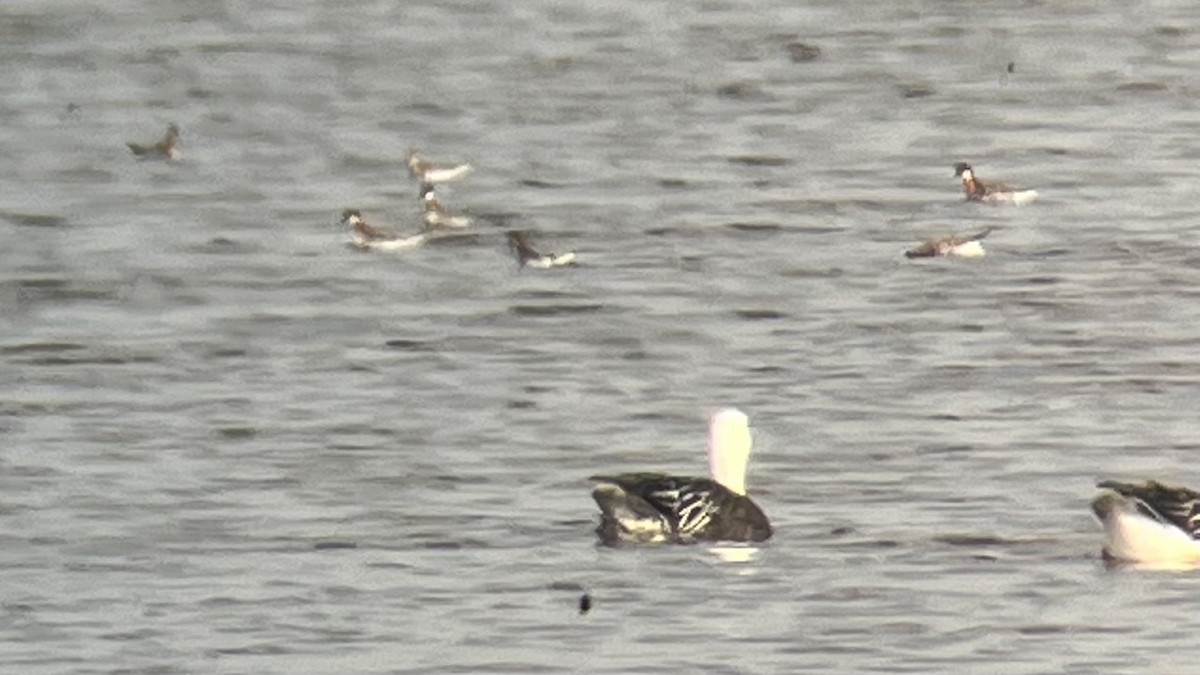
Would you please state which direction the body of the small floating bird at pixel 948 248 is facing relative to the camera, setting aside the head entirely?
to the viewer's left

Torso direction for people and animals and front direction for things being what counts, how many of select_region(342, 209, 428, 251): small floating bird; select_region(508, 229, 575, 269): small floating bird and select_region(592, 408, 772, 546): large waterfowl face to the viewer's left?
2

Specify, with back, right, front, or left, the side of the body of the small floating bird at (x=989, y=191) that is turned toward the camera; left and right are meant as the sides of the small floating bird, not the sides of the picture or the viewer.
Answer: left

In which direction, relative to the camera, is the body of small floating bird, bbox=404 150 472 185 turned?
to the viewer's left

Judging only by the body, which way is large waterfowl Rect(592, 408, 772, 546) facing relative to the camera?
to the viewer's right

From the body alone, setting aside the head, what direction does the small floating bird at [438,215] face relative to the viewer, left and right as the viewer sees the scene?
facing to the left of the viewer

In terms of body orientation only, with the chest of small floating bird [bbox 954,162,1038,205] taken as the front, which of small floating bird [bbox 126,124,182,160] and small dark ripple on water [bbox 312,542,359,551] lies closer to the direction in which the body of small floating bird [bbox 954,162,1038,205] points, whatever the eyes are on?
the small floating bird

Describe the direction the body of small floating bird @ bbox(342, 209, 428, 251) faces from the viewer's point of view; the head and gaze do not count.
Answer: to the viewer's left
